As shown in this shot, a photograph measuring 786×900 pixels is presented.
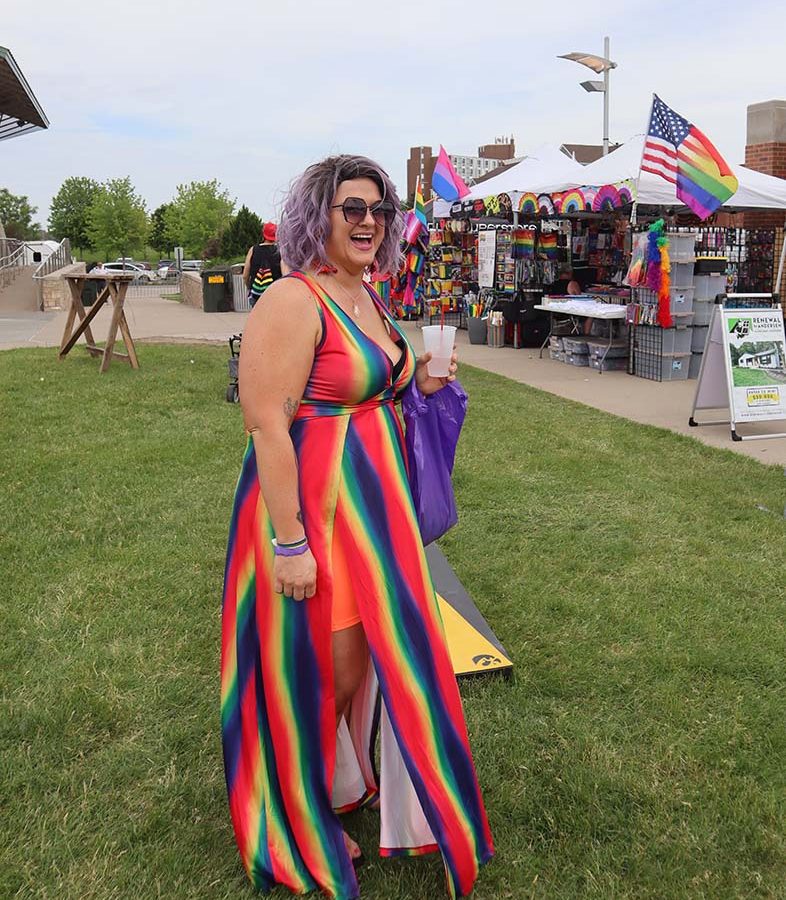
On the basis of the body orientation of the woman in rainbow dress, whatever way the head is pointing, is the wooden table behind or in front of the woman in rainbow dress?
behind

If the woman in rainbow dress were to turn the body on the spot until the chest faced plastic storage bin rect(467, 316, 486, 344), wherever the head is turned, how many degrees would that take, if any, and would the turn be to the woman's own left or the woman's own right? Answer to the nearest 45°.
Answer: approximately 135° to the woman's own left

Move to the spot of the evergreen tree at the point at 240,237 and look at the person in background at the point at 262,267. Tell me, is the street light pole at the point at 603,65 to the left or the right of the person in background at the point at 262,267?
left

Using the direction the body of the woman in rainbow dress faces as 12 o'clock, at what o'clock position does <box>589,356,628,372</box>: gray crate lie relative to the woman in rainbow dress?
The gray crate is roughly at 8 o'clock from the woman in rainbow dress.

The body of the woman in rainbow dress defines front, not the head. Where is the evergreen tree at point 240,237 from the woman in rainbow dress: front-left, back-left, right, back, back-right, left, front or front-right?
back-left

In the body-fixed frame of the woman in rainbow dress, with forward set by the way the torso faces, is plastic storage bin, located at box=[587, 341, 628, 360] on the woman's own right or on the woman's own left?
on the woman's own left

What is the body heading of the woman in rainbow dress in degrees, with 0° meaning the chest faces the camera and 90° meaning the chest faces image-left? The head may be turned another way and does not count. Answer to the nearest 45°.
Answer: approximately 315°

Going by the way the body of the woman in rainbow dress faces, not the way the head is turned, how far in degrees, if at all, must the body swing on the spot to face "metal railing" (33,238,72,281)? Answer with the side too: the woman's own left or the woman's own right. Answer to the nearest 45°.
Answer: approximately 135° to the woman's own left

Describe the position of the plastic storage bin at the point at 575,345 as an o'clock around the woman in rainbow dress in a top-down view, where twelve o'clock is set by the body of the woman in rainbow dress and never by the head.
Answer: The plastic storage bin is roughly at 8 o'clock from the woman in rainbow dress.

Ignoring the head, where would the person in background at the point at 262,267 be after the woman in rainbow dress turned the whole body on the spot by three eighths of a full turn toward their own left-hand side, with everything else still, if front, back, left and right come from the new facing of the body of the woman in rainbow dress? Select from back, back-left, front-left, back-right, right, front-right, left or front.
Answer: front

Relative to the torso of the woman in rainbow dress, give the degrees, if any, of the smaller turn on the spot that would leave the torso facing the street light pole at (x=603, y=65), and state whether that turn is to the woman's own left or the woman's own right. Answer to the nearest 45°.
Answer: approximately 135° to the woman's own left

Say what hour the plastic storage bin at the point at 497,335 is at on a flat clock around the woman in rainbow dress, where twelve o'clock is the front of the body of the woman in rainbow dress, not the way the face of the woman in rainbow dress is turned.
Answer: The plastic storage bin is roughly at 8 o'clock from the woman in rainbow dress.
